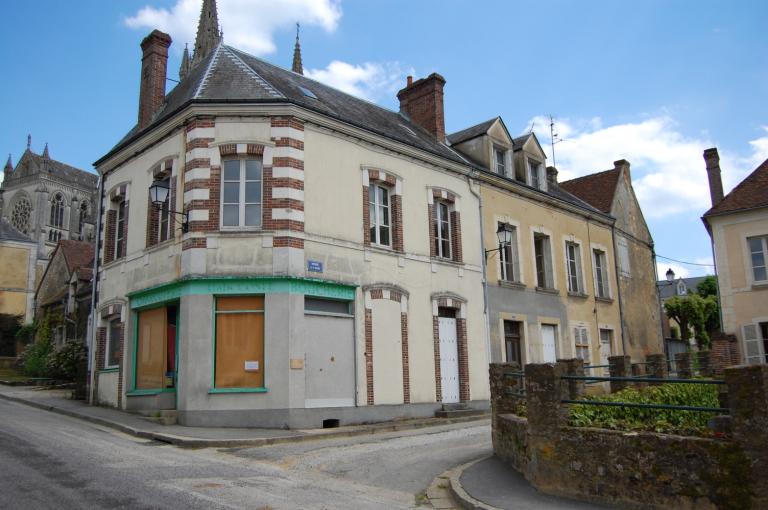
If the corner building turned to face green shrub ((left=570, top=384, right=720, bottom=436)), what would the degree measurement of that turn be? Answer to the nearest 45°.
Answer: approximately 45° to its left

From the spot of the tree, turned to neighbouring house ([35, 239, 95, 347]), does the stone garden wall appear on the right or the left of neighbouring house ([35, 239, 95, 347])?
left

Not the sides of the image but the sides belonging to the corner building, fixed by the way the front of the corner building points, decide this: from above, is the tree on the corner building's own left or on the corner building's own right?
on the corner building's own left

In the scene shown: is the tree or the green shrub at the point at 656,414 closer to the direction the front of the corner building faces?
the green shrub

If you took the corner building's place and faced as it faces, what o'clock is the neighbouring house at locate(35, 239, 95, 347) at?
The neighbouring house is roughly at 5 o'clock from the corner building.

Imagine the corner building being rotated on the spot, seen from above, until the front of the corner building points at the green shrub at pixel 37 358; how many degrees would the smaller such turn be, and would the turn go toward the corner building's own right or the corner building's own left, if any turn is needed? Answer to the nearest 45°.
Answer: approximately 135° to the corner building's own right

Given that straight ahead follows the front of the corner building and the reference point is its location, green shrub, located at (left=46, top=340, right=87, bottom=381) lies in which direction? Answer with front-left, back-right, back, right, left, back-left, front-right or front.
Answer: back-right

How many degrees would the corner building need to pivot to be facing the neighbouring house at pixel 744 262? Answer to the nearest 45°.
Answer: approximately 90° to its left

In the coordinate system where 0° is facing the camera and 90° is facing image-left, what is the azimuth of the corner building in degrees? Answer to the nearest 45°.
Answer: approximately 0°
